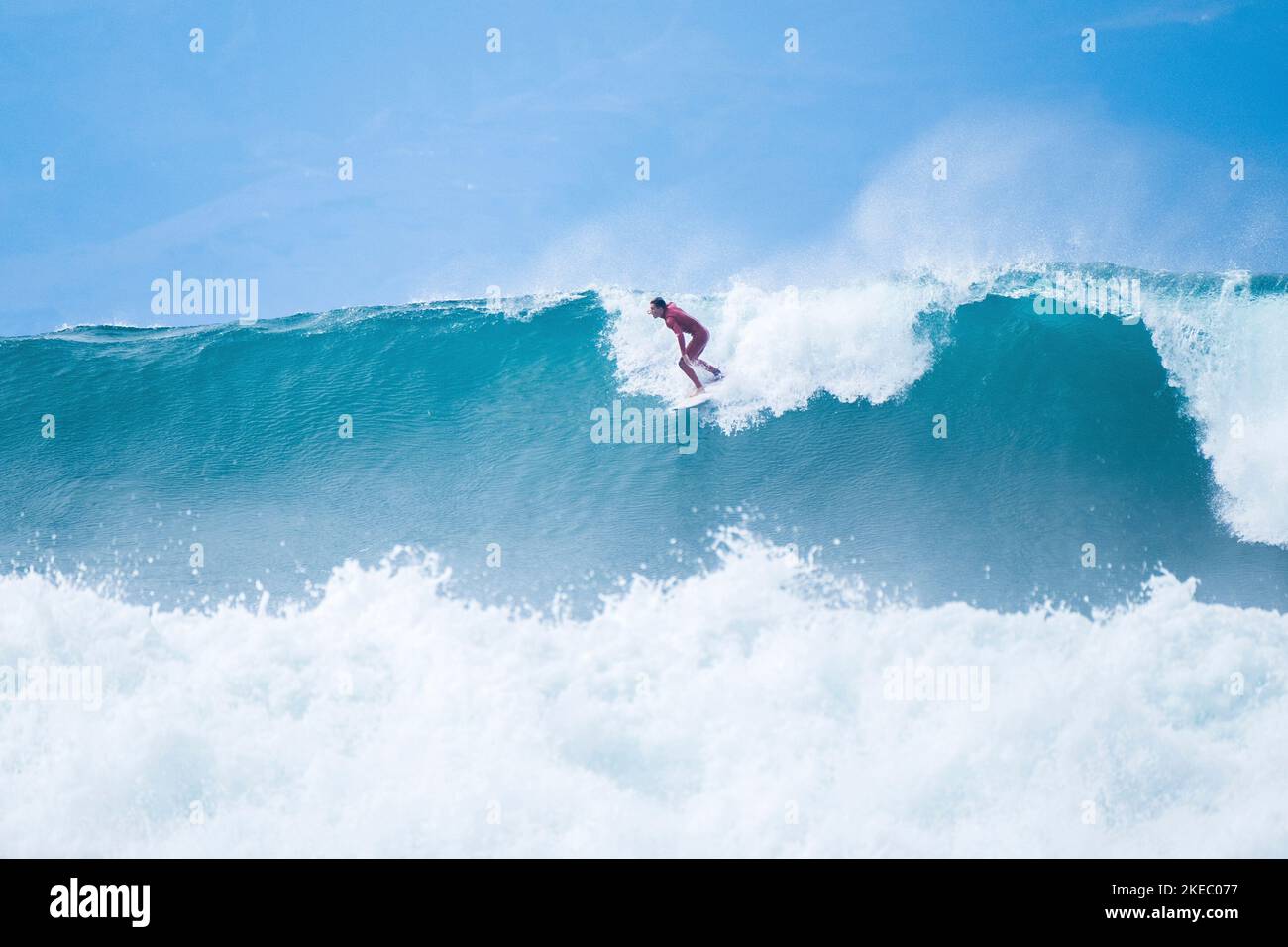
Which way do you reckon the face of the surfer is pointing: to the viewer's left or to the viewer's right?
to the viewer's left

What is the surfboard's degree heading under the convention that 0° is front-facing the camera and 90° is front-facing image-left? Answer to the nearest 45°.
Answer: approximately 45°
